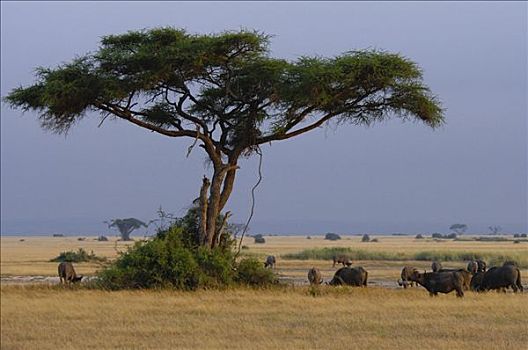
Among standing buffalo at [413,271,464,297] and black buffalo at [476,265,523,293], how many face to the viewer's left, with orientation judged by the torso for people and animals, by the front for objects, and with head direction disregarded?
2

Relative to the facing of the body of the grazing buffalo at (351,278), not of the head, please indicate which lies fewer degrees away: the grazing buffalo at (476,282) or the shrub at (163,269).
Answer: the shrub

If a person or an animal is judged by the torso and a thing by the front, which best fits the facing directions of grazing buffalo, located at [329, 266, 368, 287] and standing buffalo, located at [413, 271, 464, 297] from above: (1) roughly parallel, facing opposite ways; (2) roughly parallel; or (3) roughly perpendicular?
roughly parallel

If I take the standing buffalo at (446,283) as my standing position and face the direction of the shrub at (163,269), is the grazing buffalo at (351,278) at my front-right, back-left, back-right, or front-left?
front-right

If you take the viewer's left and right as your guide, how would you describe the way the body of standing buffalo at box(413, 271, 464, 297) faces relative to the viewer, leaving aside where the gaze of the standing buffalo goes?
facing to the left of the viewer

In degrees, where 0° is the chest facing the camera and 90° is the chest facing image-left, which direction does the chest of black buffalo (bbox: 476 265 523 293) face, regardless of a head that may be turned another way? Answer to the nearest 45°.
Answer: approximately 90°

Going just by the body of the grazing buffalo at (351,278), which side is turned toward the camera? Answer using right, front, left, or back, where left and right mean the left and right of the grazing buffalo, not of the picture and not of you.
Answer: left

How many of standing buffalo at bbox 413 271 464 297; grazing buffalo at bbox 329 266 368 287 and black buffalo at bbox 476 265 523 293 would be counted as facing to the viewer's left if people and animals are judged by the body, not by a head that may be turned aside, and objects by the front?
3

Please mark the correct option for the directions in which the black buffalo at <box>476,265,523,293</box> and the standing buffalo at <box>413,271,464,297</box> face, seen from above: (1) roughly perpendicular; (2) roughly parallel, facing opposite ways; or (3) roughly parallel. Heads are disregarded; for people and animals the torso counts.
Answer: roughly parallel

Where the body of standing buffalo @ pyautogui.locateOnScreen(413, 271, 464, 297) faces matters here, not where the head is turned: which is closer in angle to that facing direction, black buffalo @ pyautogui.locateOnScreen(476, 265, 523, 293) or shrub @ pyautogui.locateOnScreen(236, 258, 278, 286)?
the shrub

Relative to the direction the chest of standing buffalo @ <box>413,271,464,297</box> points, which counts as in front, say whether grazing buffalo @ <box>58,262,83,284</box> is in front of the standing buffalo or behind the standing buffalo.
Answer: in front

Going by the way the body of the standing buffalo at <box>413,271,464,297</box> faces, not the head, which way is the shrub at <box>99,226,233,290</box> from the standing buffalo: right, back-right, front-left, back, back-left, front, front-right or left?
front
